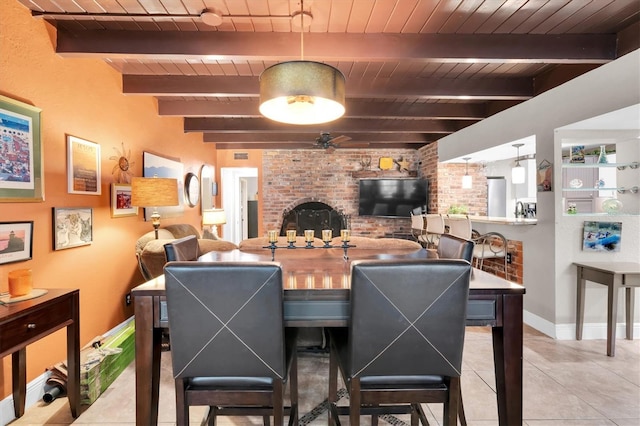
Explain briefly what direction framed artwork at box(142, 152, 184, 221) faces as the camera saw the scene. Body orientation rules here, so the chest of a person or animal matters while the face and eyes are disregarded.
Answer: facing the viewer and to the right of the viewer

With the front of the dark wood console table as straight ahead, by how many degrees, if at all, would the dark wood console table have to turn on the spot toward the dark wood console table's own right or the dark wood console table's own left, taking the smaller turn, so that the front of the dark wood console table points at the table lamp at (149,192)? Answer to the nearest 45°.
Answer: approximately 90° to the dark wood console table's own left

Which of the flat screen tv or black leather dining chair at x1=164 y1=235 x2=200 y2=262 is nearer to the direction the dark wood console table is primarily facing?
the black leather dining chair

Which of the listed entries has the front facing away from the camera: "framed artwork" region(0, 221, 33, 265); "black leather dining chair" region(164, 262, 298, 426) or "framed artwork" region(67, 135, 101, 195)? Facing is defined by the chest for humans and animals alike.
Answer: the black leather dining chair

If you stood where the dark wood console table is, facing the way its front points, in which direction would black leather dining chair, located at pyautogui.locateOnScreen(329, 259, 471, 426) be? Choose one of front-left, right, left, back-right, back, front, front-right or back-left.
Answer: front

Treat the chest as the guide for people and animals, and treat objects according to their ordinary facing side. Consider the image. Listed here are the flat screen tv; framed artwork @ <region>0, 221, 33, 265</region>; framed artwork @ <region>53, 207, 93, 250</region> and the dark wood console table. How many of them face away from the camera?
0

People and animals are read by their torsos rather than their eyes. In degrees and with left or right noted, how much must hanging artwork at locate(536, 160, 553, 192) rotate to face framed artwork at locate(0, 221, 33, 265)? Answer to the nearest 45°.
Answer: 0° — it already faces it

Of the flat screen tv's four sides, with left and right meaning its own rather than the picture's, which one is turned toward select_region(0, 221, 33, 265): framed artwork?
front

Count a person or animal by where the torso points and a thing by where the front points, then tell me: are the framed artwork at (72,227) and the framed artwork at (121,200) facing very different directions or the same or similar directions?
same or similar directions

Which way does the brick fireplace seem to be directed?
toward the camera

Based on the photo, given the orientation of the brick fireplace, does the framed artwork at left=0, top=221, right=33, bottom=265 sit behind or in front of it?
in front

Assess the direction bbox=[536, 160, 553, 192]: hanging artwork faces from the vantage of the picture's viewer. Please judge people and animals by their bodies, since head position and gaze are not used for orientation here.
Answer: facing the viewer and to the left of the viewer

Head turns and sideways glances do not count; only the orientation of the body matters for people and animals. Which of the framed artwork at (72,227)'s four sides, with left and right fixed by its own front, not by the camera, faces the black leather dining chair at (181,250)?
front

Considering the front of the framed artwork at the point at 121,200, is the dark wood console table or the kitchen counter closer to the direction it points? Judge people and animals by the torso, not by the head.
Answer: the kitchen counter

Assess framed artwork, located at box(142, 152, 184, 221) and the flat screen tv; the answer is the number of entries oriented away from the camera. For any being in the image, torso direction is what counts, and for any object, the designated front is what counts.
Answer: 0

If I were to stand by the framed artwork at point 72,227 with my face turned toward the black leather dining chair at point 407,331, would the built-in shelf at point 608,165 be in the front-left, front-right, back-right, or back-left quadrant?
front-left

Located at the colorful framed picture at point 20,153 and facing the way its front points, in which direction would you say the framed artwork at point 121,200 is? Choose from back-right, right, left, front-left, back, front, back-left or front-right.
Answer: left

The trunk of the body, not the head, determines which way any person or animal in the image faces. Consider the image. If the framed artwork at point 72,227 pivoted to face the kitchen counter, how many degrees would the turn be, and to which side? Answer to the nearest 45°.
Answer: approximately 45° to its left

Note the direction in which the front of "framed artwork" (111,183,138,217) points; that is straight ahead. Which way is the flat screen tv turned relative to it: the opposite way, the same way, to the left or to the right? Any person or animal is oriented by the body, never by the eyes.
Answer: to the right

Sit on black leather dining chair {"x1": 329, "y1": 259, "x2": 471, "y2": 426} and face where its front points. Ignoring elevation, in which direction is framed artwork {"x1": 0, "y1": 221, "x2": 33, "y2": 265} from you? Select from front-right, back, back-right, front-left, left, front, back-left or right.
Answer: left

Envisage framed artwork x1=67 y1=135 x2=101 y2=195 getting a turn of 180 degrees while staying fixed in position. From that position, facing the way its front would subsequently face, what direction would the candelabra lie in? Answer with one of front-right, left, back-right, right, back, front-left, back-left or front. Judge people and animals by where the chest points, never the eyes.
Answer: back

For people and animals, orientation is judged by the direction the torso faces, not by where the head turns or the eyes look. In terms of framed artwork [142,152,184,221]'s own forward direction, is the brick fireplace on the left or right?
on its left
